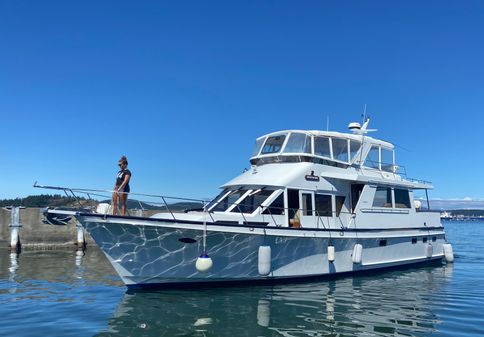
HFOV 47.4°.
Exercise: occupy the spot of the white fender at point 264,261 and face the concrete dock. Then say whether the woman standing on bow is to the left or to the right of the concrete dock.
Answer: left

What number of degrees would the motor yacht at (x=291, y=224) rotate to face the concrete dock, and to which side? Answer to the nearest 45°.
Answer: approximately 90° to its right

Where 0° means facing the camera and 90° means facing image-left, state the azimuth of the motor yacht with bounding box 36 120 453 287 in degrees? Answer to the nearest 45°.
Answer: approximately 45°

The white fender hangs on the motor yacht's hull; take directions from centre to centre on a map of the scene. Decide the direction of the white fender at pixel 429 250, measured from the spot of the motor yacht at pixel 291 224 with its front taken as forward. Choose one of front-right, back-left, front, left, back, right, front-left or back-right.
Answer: back
